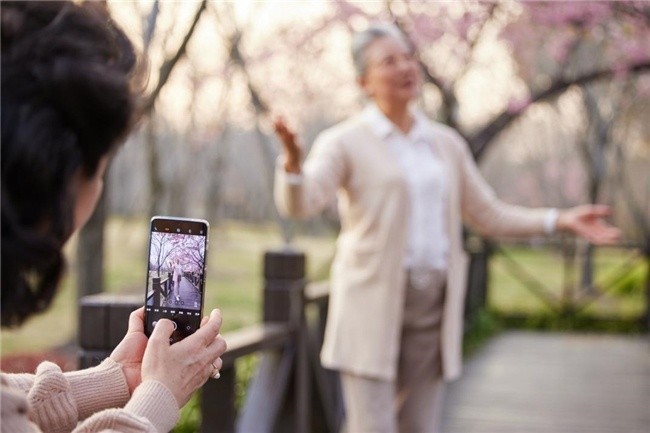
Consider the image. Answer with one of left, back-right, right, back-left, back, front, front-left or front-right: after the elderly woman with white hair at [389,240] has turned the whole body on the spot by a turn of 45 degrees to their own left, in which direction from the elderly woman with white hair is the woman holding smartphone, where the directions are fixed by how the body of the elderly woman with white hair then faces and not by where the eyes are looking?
right

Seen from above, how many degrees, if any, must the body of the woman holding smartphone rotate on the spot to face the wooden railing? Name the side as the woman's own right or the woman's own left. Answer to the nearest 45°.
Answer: approximately 45° to the woman's own left

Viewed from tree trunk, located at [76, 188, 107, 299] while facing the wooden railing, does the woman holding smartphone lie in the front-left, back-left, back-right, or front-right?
front-right

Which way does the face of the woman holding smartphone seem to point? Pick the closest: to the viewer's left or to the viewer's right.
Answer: to the viewer's right

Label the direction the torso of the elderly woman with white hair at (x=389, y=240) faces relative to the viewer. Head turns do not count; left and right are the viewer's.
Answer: facing the viewer and to the right of the viewer

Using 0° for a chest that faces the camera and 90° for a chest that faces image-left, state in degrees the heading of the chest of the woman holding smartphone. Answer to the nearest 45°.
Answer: approximately 225°

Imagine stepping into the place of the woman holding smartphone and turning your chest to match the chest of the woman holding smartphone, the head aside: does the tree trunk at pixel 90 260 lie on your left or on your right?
on your left
